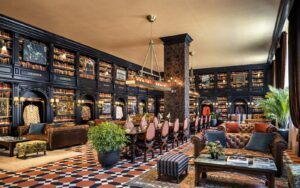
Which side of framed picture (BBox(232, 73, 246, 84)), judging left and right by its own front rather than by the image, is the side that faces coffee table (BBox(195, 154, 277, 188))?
front

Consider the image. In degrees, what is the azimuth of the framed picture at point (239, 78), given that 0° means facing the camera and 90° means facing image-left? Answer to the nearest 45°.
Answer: approximately 0°

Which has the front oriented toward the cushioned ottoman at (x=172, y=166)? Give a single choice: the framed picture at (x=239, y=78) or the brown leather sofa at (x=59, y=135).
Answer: the framed picture

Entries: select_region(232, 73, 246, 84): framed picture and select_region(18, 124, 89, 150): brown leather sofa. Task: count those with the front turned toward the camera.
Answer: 1

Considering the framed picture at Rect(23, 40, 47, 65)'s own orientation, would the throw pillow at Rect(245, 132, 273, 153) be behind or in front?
in front

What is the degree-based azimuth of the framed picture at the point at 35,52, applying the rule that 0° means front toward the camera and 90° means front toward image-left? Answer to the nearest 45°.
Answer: approximately 315°

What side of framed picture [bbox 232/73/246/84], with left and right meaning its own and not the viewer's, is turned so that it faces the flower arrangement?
front

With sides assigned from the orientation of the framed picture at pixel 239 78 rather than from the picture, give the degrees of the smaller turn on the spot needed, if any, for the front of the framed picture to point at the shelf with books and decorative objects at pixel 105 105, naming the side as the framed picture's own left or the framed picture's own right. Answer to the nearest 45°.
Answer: approximately 45° to the framed picture's own right

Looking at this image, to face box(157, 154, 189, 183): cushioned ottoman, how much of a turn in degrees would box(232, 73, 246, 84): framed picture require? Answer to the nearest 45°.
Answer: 0° — it already faces it

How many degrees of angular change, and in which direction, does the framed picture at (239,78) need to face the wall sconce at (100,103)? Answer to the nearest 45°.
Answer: approximately 45° to its right

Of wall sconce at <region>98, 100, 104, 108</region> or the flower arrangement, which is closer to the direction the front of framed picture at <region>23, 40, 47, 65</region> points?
the flower arrangement

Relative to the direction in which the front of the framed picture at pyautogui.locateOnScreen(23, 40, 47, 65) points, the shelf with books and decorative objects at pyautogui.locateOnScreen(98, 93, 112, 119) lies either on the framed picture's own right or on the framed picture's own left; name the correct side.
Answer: on the framed picture's own left
